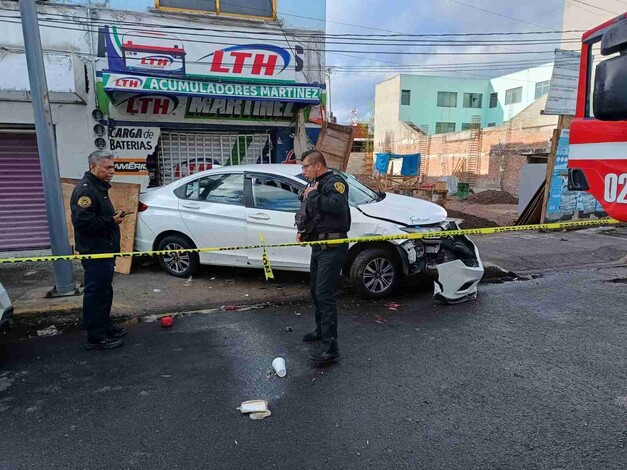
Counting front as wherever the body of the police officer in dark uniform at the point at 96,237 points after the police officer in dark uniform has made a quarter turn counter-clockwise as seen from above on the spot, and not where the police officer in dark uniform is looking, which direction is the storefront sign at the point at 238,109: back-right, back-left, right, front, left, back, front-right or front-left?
front-right

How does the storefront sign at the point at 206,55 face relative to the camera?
toward the camera

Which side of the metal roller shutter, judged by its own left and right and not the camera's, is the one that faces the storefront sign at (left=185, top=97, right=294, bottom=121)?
left

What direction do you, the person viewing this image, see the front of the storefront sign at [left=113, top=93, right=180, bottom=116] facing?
facing the viewer

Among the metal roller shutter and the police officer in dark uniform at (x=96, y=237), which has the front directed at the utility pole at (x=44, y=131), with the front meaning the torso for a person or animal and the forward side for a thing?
the metal roller shutter

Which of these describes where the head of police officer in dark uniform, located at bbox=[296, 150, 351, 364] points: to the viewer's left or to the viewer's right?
to the viewer's left

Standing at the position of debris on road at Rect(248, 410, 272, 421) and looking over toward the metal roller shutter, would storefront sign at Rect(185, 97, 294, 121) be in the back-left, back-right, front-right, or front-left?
front-right

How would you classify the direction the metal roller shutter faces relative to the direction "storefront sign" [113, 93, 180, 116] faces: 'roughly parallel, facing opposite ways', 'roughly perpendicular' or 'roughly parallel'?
roughly parallel

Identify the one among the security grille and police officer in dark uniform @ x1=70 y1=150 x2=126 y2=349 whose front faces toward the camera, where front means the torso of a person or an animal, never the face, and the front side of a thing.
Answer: the security grille

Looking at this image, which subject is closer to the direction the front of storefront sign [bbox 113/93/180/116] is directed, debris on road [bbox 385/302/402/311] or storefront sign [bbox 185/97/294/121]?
the debris on road

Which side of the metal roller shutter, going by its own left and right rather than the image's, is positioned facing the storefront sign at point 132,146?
left

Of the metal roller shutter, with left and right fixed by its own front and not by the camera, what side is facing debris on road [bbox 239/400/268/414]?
front

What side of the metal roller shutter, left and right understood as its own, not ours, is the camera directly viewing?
front

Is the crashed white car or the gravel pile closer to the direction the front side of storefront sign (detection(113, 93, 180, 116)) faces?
the crashed white car

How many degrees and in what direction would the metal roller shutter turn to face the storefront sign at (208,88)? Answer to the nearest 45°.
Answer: approximately 45° to its left

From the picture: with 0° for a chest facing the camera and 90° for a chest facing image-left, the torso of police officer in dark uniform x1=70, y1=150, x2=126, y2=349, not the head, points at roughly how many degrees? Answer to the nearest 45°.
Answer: approximately 270°

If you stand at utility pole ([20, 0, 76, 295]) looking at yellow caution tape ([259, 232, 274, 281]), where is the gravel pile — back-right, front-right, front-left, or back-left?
front-left

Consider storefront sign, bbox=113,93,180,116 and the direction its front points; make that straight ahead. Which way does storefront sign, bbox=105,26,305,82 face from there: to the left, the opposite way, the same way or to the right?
the same way
